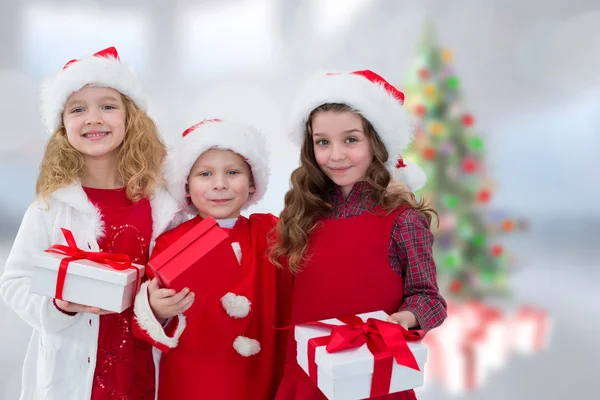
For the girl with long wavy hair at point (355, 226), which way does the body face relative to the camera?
toward the camera

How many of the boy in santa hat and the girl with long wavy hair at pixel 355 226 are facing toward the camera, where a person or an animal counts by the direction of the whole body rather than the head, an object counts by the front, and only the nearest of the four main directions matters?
2

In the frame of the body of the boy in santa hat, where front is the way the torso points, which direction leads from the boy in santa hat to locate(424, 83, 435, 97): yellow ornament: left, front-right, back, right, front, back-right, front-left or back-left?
back-left

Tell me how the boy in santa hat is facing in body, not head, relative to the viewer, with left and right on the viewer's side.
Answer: facing the viewer
